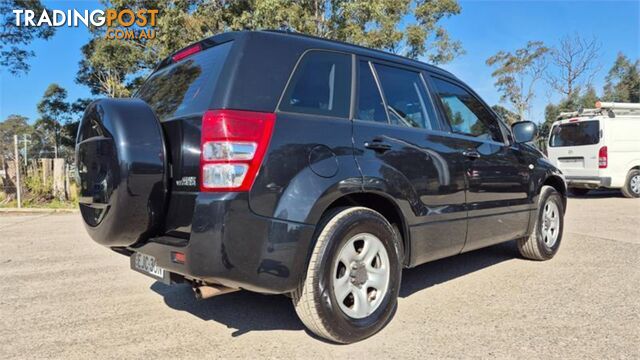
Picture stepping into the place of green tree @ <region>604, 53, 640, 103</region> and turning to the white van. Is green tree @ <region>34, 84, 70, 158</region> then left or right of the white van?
right

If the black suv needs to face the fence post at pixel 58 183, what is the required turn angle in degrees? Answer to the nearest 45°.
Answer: approximately 90° to its left

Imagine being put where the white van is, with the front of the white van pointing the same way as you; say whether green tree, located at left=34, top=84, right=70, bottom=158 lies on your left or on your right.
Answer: on your left

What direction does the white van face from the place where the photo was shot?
facing away from the viewer and to the right of the viewer

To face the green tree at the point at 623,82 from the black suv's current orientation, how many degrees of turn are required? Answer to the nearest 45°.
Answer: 0° — it already faces it

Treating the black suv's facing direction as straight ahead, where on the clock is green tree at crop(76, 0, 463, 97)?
The green tree is roughly at 10 o'clock from the black suv.

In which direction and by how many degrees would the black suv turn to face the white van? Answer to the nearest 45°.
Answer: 0° — it already faces it

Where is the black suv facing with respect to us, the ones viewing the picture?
facing away from the viewer and to the right of the viewer
